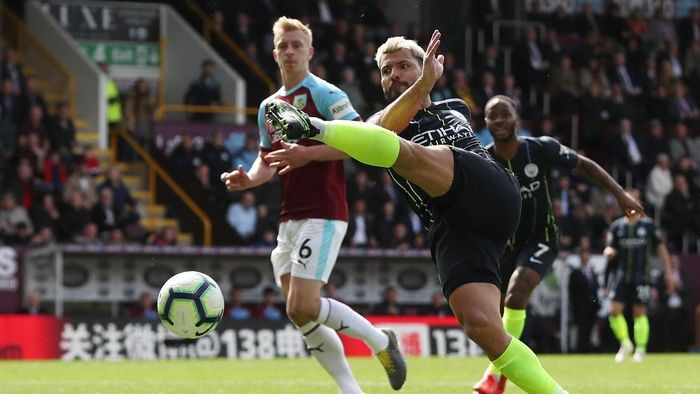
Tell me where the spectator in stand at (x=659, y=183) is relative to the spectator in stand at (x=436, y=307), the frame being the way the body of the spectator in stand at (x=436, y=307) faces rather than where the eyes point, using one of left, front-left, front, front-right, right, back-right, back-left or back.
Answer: back-left

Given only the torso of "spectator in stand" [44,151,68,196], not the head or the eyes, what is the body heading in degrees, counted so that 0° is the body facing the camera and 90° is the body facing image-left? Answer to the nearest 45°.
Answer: approximately 0°

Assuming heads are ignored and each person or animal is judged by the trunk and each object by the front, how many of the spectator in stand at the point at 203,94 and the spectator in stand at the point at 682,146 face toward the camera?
2

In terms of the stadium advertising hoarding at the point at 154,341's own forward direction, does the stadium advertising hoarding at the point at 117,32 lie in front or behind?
behind
